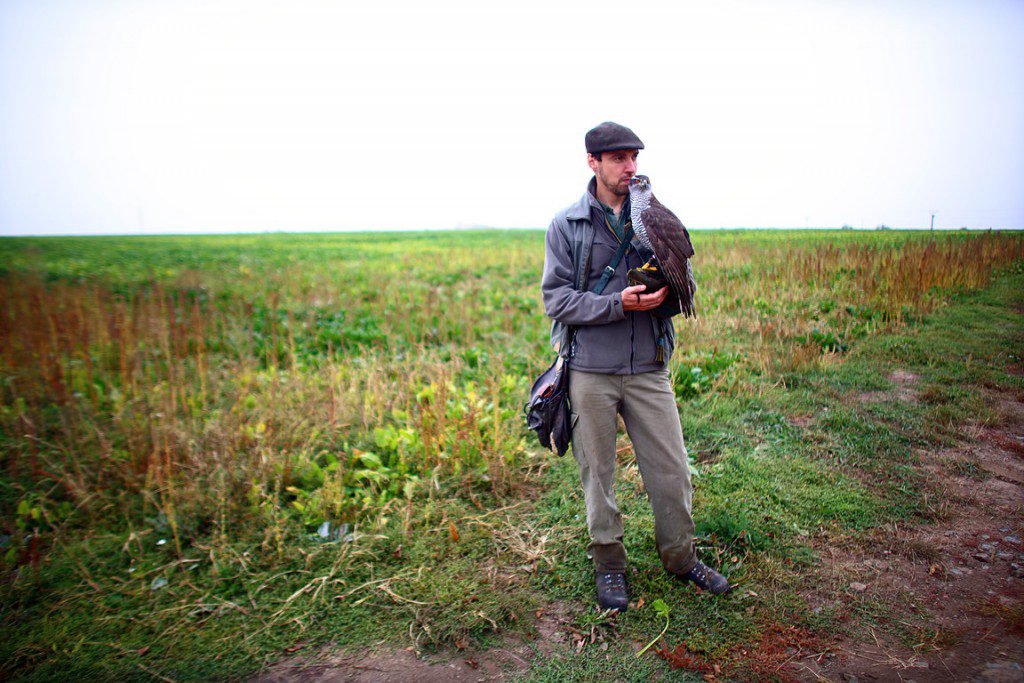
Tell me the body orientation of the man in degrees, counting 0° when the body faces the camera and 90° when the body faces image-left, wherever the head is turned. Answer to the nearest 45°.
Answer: approximately 315°

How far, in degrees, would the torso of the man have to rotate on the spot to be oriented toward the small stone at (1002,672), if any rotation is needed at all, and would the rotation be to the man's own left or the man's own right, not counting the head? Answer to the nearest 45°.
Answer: approximately 45° to the man's own left
